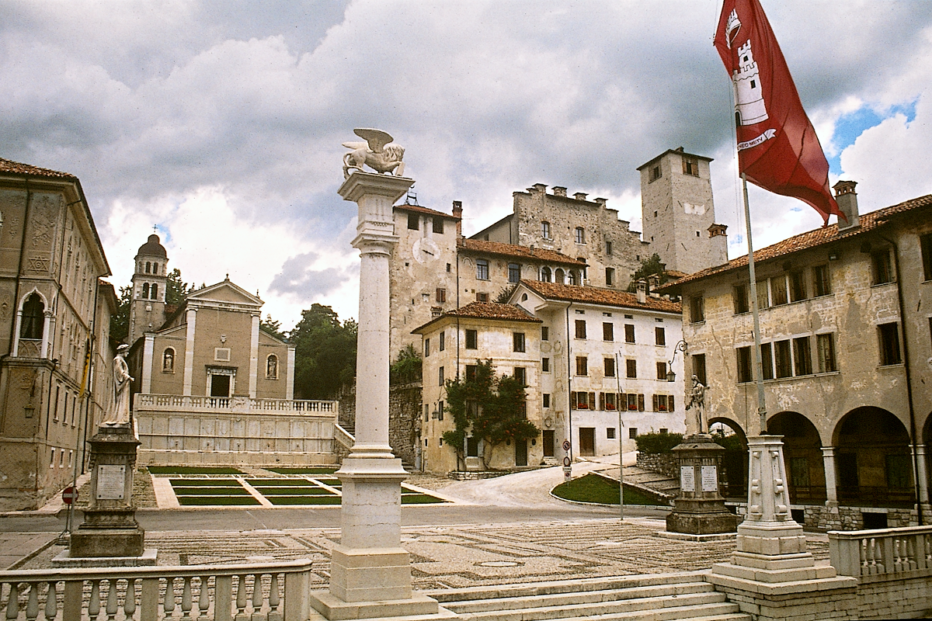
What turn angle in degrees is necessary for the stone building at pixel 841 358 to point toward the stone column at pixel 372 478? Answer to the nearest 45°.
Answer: approximately 45° to its left

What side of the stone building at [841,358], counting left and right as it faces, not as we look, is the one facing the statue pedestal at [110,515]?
front

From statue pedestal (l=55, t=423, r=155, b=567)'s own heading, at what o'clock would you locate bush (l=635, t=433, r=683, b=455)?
The bush is roughly at 8 o'clock from the statue pedestal.

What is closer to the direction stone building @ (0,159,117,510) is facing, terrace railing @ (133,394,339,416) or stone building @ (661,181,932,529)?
the stone building

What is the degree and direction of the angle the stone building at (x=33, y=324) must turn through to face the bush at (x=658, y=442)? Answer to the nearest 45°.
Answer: approximately 45° to its left

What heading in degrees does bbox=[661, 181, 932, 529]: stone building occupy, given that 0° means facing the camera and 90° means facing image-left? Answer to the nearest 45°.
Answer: approximately 45°

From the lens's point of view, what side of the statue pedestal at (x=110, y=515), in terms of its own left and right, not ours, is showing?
front

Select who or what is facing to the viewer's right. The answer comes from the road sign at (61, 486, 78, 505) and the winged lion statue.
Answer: the winged lion statue

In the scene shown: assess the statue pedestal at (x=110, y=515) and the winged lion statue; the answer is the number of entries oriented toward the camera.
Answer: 1

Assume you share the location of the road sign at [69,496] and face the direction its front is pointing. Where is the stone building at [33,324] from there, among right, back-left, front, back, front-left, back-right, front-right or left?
back

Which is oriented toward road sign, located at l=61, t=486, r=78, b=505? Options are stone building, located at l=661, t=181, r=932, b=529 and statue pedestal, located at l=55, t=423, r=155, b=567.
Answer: the stone building

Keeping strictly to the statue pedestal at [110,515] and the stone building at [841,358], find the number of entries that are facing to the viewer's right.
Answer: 0

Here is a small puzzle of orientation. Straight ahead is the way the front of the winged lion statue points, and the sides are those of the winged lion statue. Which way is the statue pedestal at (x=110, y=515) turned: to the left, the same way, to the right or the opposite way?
to the right

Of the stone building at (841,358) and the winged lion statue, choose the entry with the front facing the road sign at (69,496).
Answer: the stone building

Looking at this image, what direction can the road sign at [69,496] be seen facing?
toward the camera

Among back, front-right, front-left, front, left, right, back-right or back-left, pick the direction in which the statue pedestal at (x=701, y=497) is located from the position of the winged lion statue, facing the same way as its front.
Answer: front-left

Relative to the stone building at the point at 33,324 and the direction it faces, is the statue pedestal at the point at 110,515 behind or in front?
in front

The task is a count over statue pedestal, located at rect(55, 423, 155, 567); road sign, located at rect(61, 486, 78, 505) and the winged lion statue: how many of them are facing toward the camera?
2
